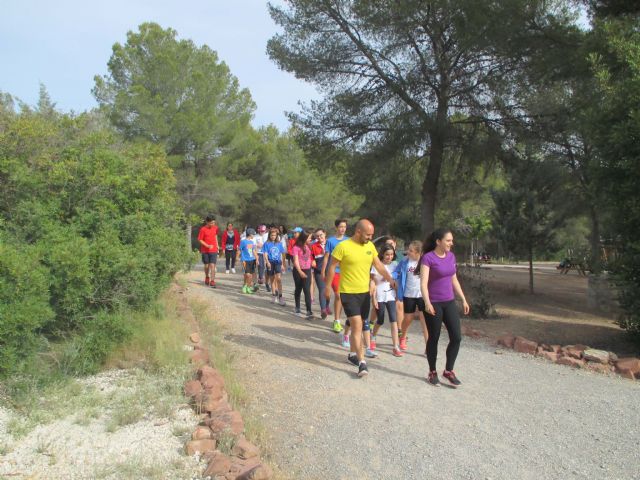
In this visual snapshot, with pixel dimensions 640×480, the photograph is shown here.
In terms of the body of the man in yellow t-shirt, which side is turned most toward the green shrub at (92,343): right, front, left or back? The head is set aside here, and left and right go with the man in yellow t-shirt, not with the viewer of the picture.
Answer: right

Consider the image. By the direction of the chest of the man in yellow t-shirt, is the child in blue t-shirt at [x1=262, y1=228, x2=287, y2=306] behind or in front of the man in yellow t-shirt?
behind

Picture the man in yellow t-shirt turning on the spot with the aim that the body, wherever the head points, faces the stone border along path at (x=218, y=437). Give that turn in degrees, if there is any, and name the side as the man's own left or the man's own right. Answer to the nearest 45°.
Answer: approximately 90° to the man's own right

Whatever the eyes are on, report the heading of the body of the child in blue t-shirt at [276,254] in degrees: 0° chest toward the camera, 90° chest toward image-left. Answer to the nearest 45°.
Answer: approximately 0°

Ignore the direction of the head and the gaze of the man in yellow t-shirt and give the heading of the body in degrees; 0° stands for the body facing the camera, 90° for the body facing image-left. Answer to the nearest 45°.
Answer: approximately 315°

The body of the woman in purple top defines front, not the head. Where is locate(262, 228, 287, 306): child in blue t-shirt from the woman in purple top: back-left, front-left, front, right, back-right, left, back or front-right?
back

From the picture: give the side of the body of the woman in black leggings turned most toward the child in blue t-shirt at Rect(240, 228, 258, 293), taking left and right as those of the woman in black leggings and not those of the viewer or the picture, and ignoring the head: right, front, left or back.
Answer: back
